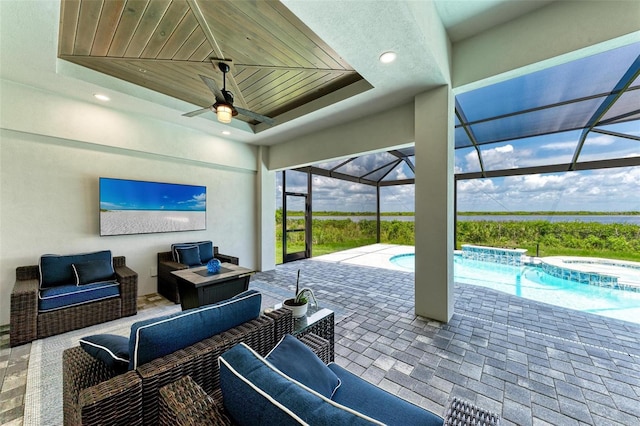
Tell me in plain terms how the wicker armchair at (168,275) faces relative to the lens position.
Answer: facing the viewer and to the right of the viewer

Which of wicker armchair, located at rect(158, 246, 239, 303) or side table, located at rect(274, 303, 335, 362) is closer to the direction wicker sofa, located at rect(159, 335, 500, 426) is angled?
the side table

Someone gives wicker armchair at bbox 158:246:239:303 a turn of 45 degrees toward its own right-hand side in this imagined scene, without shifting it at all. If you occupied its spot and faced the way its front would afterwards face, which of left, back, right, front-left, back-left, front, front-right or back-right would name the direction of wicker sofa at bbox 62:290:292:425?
front

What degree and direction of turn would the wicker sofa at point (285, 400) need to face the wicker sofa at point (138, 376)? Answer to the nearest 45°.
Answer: approximately 135° to its left

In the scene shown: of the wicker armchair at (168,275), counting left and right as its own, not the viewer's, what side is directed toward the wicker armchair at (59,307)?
right

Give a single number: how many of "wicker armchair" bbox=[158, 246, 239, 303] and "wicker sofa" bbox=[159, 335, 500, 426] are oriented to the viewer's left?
0

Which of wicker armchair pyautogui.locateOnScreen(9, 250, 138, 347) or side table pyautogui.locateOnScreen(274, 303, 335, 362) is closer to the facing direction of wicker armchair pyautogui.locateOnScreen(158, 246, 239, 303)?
the side table

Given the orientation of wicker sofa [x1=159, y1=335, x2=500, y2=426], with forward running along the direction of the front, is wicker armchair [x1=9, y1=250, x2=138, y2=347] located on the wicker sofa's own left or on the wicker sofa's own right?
on the wicker sofa's own left

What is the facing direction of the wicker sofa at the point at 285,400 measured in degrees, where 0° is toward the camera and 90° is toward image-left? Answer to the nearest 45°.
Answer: approximately 225°

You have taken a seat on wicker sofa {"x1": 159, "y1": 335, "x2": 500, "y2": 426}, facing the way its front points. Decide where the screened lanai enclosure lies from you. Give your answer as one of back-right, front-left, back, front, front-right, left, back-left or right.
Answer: front
